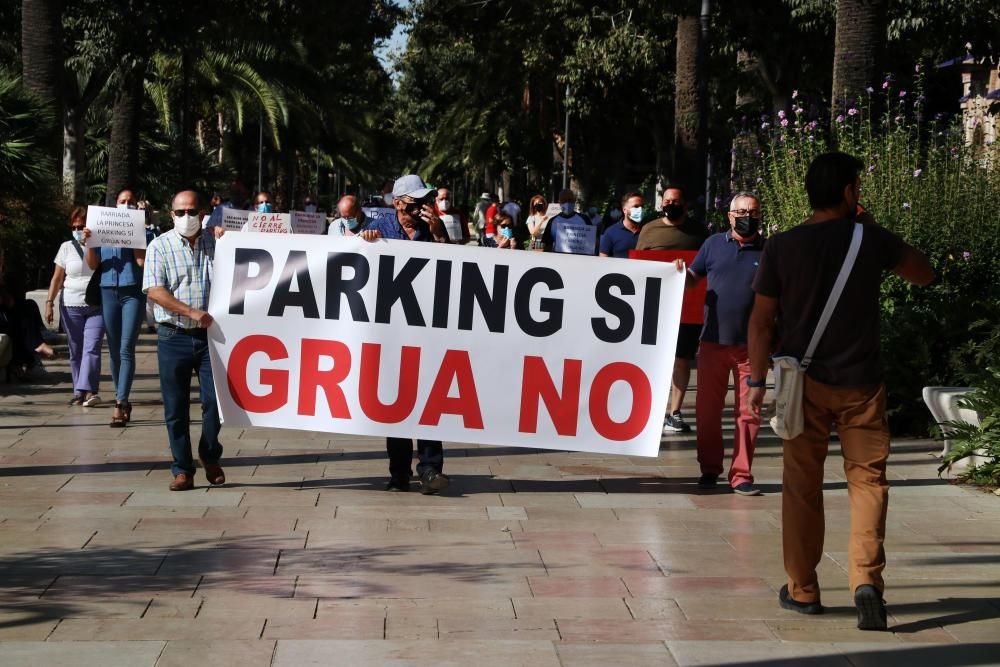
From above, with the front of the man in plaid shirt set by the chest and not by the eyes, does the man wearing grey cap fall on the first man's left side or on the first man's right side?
on the first man's left side

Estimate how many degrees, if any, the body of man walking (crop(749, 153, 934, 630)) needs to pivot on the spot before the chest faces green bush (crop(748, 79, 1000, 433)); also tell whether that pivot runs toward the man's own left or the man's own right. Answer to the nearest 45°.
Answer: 0° — they already face it

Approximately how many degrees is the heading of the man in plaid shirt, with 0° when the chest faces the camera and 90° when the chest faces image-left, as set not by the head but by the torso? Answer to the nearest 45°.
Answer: approximately 0°

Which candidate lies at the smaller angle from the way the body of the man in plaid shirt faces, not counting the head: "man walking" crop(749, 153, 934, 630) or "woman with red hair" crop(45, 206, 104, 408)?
the man walking

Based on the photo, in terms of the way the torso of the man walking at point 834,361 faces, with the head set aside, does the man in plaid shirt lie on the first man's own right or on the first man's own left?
on the first man's own left

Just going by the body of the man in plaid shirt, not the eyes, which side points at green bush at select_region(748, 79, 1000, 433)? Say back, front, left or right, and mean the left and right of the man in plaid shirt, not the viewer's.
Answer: left

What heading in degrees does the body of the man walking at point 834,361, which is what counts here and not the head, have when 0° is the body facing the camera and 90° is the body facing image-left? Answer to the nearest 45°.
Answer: approximately 180°

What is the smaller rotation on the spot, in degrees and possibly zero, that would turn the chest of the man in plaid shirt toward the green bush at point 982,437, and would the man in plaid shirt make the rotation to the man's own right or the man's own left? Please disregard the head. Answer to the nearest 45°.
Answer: approximately 90° to the man's own left

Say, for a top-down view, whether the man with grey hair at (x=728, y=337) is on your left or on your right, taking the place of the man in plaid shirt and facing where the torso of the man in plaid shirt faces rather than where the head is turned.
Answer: on your left

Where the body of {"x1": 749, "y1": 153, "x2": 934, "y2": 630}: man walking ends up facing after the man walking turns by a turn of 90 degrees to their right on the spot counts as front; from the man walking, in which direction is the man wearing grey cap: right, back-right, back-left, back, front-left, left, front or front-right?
back-left

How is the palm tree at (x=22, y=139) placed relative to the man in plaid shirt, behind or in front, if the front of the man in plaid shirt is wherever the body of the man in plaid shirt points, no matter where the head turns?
behind

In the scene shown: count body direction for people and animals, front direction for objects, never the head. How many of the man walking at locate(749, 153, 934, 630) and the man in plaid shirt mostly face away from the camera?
1

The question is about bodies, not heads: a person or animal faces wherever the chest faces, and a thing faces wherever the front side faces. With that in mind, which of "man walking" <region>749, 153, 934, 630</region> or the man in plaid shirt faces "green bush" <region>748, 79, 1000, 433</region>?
the man walking

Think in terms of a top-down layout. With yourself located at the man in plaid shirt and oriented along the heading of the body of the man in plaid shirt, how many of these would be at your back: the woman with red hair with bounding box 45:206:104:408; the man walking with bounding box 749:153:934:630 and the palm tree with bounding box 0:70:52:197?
2
